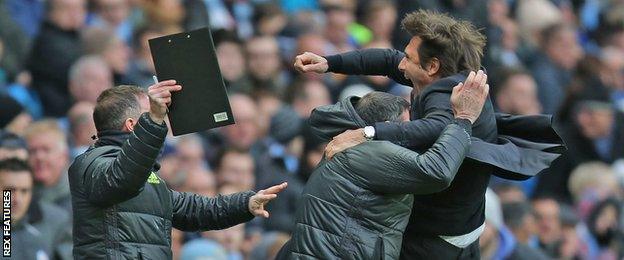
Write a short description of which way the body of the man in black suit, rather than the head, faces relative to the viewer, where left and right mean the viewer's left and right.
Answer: facing to the left of the viewer

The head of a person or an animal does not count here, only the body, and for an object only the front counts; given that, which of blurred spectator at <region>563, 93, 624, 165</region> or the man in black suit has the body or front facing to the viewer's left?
the man in black suit

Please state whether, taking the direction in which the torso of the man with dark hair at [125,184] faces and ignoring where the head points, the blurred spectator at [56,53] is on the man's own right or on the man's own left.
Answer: on the man's own left

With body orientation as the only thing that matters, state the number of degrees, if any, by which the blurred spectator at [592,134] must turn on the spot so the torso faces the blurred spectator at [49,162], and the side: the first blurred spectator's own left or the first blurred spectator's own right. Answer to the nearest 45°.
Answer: approximately 45° to the first blurred spectator's own right
